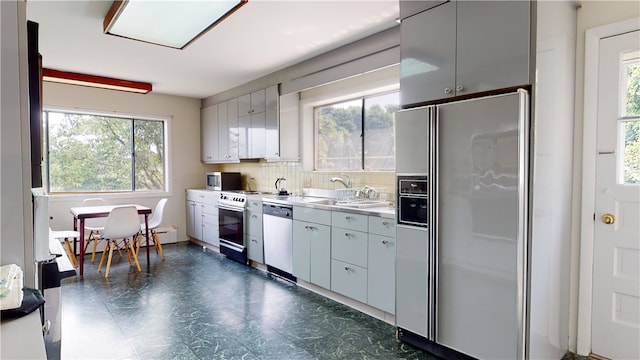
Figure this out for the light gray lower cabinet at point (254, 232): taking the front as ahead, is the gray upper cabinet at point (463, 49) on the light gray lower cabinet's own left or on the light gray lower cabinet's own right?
on the light gray lower cabinet's own left

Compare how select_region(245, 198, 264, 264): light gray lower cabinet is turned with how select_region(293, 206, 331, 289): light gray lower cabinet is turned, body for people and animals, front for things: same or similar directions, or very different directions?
same or similar directions

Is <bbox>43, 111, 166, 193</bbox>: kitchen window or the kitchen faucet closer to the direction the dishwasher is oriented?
the kitchen window

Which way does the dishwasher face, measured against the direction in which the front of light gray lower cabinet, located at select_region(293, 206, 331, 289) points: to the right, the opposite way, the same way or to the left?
the same way

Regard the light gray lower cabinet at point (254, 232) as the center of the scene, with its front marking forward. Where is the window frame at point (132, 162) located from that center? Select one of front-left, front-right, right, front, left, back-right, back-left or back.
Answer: right

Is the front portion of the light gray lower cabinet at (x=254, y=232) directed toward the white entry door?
no

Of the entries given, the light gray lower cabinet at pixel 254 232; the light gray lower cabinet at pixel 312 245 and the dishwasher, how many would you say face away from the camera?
0

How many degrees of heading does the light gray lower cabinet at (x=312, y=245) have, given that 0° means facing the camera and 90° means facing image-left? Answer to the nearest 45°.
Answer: approximately 45°

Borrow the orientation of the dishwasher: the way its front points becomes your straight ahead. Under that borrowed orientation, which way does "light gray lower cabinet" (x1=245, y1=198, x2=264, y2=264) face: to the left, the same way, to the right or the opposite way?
the same way

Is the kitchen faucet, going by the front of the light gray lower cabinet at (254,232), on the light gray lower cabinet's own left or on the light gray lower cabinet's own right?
on the light gray lower cabinet's own left

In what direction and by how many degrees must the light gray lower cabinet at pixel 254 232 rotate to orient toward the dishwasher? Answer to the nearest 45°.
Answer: approximately 90° to its left

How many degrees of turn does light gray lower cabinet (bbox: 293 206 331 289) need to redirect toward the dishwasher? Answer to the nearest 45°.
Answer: approximately 90° to its right

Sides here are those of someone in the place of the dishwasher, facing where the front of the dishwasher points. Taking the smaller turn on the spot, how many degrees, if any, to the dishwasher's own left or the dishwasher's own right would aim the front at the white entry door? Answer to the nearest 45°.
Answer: approximately 90° to the dishwasher's own left

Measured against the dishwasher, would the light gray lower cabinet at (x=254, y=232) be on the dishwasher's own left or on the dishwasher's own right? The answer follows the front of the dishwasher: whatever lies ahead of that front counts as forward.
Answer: on the dishwasher's own right

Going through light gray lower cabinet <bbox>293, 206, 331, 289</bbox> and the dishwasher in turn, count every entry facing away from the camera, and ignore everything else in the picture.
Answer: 0

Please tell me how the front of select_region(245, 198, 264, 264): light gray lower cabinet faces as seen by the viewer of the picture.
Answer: facing the viewer and to the left of the viewer
